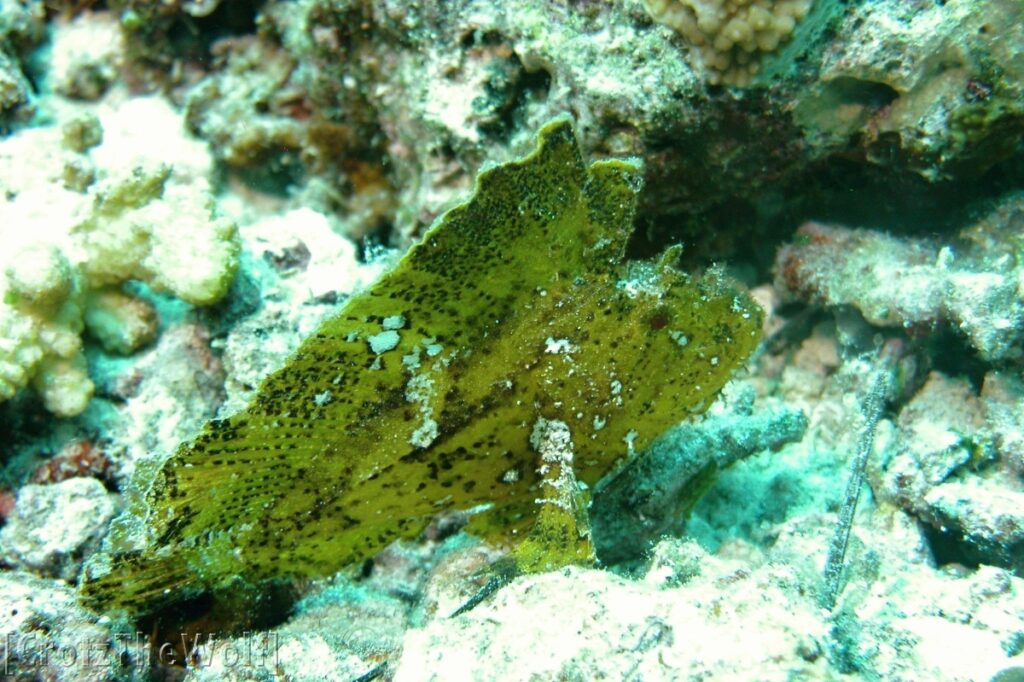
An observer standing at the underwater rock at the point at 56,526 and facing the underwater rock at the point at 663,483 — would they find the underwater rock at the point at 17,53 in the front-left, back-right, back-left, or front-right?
back-left

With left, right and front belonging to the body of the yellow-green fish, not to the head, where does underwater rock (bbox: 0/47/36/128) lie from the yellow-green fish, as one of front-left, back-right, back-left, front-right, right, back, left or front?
back-left

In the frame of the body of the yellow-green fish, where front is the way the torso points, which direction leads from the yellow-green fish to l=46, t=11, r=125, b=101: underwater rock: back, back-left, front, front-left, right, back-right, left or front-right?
back-left

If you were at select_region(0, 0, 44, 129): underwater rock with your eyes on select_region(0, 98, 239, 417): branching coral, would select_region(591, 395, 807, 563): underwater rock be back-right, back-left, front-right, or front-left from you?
front-left

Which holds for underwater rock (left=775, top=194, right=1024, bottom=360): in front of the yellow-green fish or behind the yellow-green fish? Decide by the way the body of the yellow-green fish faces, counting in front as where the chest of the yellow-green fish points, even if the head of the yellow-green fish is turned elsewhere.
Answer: in front

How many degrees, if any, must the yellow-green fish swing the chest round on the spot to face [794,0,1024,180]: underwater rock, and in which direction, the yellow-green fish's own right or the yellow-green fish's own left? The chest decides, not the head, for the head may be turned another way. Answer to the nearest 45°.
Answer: approximately 45° to the yellow-green fish's own left

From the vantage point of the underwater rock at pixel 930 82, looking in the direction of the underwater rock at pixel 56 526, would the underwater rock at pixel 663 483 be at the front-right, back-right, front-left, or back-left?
front-left

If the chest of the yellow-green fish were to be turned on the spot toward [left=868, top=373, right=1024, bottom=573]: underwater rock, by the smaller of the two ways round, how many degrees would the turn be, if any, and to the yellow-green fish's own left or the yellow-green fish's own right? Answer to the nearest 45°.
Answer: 0° — it already faces it

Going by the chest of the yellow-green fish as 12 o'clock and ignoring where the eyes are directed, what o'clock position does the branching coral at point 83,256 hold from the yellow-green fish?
The branching coral is roughly at 7 o'clock from the yellow-green fish.

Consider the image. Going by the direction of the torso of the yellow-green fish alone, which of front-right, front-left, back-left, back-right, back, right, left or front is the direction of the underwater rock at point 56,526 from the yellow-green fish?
back

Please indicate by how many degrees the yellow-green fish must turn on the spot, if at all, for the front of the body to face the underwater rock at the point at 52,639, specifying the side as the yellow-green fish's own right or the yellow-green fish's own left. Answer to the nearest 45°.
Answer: approximately 135° to the yellow-green fish's own right

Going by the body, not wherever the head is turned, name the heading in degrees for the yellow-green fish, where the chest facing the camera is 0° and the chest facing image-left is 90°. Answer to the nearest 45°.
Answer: approximately 270°
